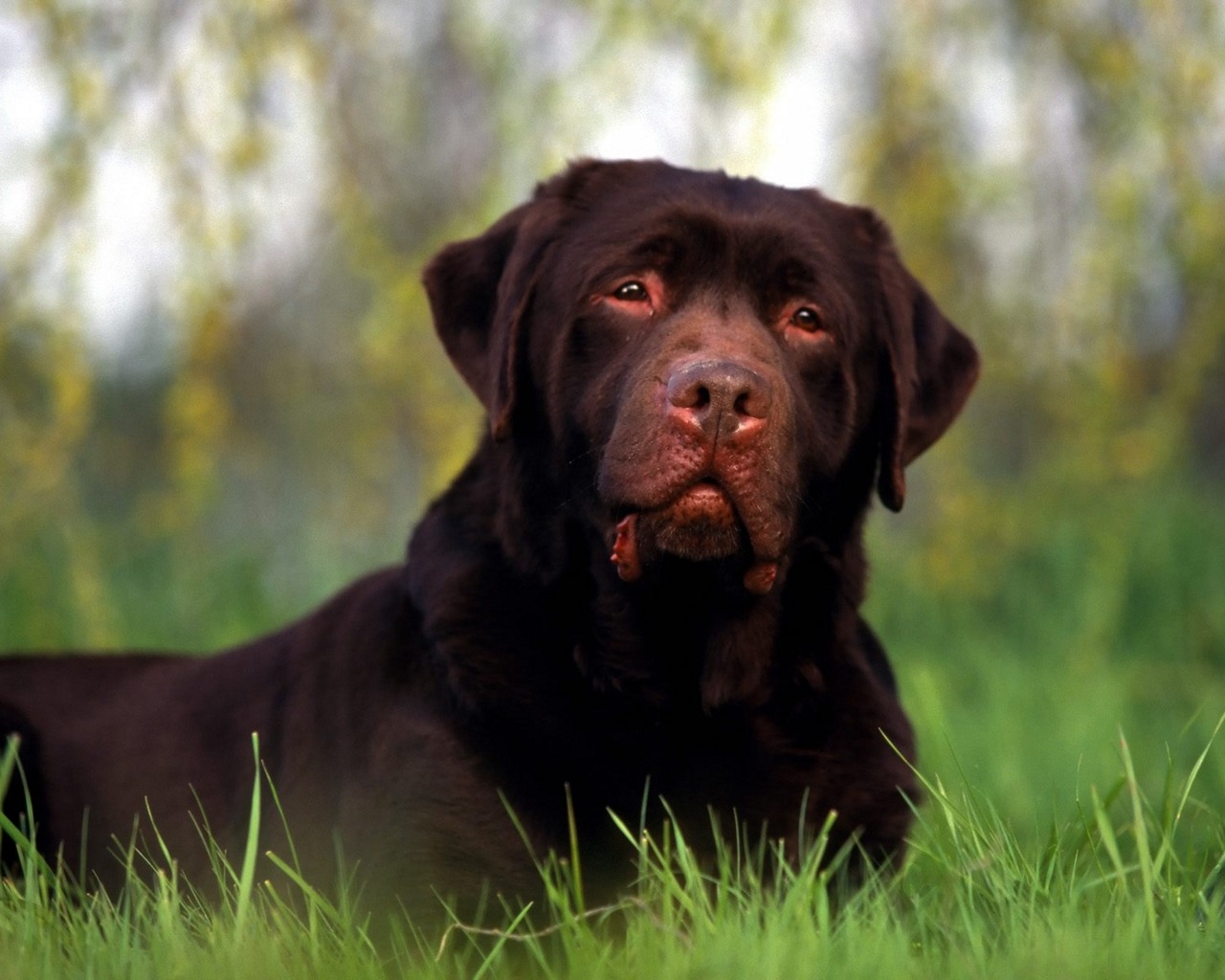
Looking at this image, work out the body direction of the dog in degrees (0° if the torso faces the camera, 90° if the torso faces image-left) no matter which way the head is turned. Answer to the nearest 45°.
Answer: approximately 315°
